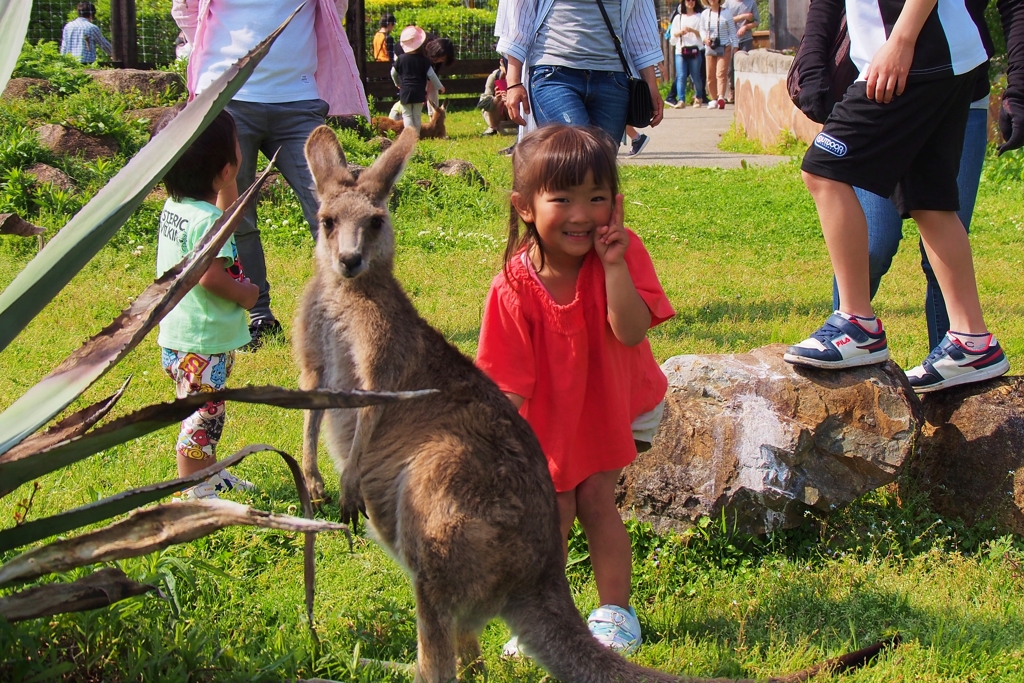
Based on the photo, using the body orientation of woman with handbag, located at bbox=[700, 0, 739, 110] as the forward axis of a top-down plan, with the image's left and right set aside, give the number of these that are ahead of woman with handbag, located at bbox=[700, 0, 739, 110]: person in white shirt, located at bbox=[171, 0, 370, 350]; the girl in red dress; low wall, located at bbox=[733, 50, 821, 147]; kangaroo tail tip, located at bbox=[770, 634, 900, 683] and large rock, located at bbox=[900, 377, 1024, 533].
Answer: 5

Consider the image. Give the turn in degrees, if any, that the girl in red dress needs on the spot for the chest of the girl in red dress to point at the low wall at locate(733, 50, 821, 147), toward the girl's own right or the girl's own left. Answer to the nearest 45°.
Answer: approximately 180°

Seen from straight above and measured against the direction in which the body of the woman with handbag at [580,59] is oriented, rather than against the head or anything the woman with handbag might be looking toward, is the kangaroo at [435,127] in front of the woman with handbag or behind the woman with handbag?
behind

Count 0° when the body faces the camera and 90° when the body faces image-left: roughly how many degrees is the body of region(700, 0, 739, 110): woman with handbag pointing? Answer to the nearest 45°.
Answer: approximately 0°

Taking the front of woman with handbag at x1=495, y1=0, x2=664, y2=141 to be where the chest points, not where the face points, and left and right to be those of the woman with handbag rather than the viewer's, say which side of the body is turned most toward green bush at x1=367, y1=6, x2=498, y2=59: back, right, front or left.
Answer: back

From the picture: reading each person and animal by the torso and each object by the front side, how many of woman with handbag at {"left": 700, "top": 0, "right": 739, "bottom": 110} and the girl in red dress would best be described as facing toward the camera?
2

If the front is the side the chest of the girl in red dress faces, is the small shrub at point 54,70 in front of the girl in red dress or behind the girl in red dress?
behind
